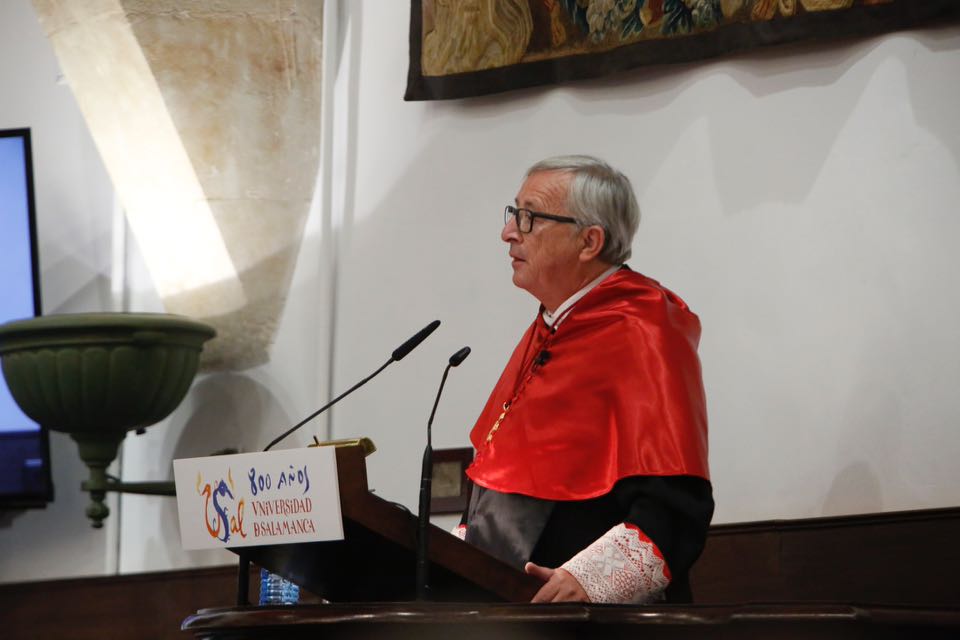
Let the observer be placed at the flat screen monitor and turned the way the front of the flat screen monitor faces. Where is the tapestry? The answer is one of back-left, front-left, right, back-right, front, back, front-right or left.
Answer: front-left

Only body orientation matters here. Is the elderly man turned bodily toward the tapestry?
no

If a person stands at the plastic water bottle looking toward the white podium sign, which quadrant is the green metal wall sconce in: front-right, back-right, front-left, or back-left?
back-right

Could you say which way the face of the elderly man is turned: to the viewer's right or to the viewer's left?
to the viewer's left

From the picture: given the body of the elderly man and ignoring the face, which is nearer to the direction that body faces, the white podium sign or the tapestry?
the white podium sign

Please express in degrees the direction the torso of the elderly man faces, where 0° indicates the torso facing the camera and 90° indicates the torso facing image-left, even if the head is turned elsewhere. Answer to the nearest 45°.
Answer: approximately 90°

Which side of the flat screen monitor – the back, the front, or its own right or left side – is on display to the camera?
front

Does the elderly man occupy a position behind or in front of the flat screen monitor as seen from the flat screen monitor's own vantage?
in front

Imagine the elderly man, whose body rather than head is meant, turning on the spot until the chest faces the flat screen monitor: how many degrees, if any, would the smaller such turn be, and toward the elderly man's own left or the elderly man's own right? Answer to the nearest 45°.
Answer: approximately 45° to the elderly man's own right

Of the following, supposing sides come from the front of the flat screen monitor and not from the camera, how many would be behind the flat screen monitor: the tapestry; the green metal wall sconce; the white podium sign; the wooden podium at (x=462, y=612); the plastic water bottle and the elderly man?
0

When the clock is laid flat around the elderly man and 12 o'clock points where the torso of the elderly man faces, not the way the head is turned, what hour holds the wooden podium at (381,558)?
The wooden podium is roughly at 12 o'clock from the elderly man.

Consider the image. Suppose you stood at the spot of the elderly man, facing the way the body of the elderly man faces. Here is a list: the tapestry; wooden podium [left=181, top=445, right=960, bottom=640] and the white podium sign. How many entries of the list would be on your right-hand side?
1

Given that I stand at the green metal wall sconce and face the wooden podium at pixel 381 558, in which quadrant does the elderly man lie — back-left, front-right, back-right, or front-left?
front-left
